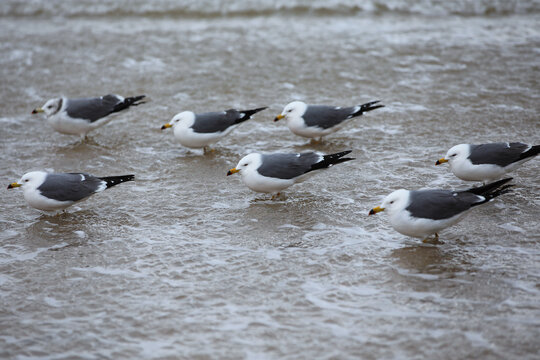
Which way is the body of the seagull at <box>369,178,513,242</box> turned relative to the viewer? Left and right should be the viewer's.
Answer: facing to the left of the viewer

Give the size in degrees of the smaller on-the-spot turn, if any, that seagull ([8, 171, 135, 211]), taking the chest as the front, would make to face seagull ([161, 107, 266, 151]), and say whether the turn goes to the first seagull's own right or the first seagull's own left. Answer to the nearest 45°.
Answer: approximately 135° to the first seagull's own right

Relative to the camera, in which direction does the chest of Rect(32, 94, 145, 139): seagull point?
to the viewer's left

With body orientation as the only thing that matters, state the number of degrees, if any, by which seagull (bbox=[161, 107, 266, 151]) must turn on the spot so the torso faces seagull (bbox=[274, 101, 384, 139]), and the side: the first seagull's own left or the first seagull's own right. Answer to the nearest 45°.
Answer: approximately 180°

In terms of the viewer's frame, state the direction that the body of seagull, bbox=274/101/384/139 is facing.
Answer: to the viewer's left

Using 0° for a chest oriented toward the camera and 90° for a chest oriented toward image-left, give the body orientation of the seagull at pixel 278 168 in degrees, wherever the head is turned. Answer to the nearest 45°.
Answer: approximately 90°

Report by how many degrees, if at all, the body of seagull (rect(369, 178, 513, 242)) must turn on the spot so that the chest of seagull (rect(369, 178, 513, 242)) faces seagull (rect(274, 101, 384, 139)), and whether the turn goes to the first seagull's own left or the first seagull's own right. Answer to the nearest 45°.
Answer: approximately 45° to the first seagull's own right

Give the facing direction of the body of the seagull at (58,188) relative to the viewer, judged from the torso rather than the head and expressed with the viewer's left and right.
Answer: facing to the left of the viewer
